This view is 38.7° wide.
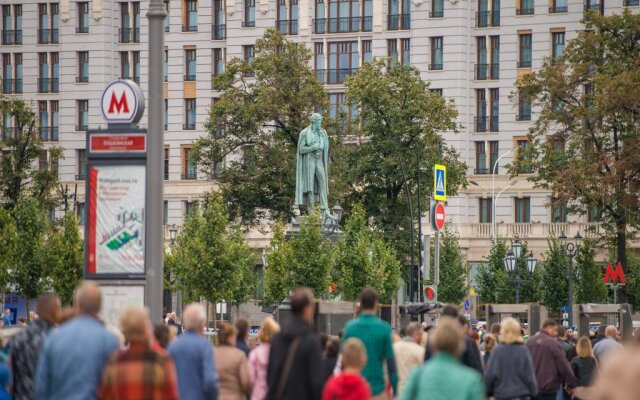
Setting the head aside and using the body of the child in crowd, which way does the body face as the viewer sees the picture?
away from the camera

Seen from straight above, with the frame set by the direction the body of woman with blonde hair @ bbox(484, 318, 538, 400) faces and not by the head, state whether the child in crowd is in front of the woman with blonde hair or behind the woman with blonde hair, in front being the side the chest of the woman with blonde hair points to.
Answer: behind

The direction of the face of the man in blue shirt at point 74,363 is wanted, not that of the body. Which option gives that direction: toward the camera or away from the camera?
away from the camera

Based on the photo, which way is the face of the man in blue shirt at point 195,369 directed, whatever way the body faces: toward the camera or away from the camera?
away from the camera

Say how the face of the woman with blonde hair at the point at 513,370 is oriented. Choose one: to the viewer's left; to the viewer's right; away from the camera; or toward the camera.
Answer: away from the camera

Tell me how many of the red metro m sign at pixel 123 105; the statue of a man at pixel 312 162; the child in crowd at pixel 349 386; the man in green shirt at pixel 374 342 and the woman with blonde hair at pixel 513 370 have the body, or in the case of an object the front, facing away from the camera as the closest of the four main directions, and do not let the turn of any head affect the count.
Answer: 3

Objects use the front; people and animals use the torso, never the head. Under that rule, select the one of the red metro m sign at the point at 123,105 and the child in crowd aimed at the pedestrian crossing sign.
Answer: the child in crowd

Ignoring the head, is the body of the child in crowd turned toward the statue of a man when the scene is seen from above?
yes

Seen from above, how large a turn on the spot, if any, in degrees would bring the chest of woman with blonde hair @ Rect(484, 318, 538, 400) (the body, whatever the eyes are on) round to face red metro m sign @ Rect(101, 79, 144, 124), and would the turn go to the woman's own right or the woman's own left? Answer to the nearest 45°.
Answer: approximately 90° to the woman's own left

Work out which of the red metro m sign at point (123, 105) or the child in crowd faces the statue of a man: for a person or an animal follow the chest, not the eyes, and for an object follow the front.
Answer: the child in crowd

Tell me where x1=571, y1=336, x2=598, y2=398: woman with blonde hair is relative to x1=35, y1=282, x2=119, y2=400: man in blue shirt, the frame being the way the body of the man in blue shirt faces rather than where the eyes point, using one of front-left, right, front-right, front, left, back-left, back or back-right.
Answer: front-right

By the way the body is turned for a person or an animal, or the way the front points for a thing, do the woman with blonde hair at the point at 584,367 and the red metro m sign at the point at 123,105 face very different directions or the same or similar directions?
very different directions

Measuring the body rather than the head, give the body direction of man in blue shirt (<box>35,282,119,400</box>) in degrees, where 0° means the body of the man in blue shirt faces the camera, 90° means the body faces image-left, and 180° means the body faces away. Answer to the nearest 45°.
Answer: approximately 180°

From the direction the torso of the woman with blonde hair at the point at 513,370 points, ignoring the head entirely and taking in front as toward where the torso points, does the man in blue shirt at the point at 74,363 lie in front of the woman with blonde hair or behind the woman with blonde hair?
behind

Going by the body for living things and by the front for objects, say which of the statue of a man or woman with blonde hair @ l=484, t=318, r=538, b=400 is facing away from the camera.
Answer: the woman with blonde hair
